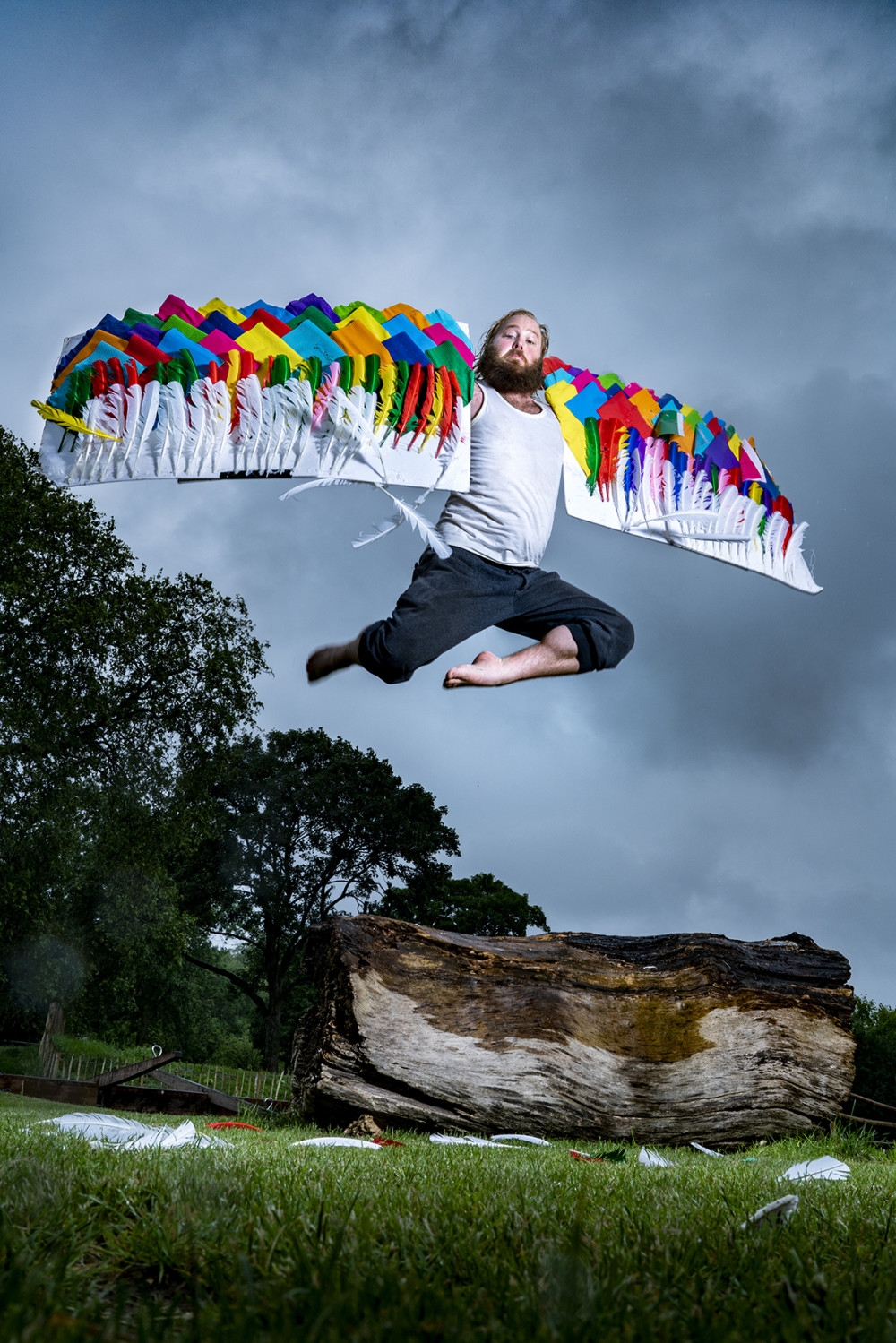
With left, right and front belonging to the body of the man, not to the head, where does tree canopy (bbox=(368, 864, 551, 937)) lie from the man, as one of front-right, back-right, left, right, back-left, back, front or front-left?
back-left

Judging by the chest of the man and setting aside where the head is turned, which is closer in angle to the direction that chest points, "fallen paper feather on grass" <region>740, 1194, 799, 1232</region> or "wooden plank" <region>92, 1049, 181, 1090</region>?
the fallen paper feather on grass

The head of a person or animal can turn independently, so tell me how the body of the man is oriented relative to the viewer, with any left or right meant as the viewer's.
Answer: facing the viewer and to the right of the viewer

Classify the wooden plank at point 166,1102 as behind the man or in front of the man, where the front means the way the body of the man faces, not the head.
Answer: behind

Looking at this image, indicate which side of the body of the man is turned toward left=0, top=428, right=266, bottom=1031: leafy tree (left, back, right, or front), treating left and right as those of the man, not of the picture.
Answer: back
